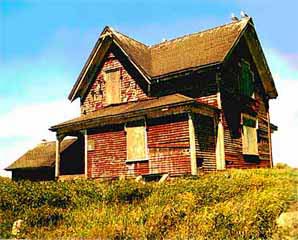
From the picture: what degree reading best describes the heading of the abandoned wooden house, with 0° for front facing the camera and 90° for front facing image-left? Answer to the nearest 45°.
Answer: approximately 45°
